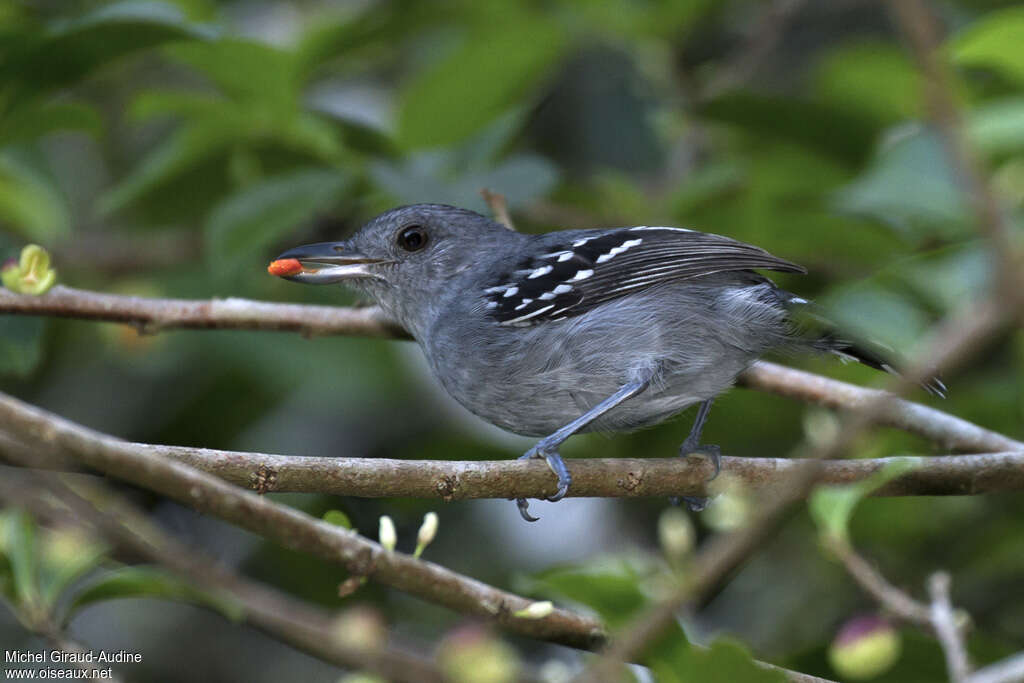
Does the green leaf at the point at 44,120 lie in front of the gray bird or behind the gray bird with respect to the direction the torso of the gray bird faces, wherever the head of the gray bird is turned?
in front

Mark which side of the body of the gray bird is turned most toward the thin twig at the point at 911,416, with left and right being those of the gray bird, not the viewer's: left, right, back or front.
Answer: back

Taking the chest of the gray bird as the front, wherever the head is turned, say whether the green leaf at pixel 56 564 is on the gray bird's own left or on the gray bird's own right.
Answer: on the gray bird's own left

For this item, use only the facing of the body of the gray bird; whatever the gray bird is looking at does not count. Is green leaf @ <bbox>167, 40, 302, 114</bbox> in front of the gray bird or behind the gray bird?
in front

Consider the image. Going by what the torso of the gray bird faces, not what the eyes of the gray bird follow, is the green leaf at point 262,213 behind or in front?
in front

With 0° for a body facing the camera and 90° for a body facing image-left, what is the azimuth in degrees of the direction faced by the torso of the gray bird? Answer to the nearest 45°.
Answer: approximately 90°

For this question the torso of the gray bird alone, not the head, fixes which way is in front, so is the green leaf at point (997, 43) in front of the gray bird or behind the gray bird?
behind
